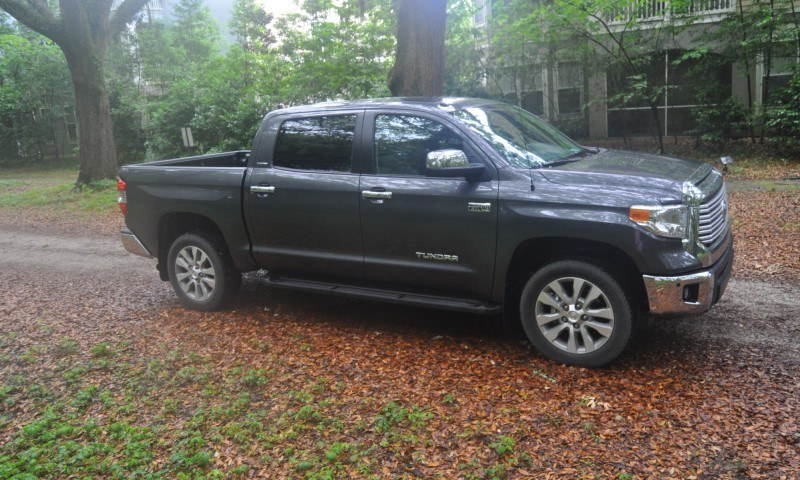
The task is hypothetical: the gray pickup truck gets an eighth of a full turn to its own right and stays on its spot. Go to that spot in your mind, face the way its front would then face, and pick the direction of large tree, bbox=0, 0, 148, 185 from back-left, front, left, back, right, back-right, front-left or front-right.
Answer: back-right

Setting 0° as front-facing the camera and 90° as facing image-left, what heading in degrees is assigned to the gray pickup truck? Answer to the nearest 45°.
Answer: approximately 315°
